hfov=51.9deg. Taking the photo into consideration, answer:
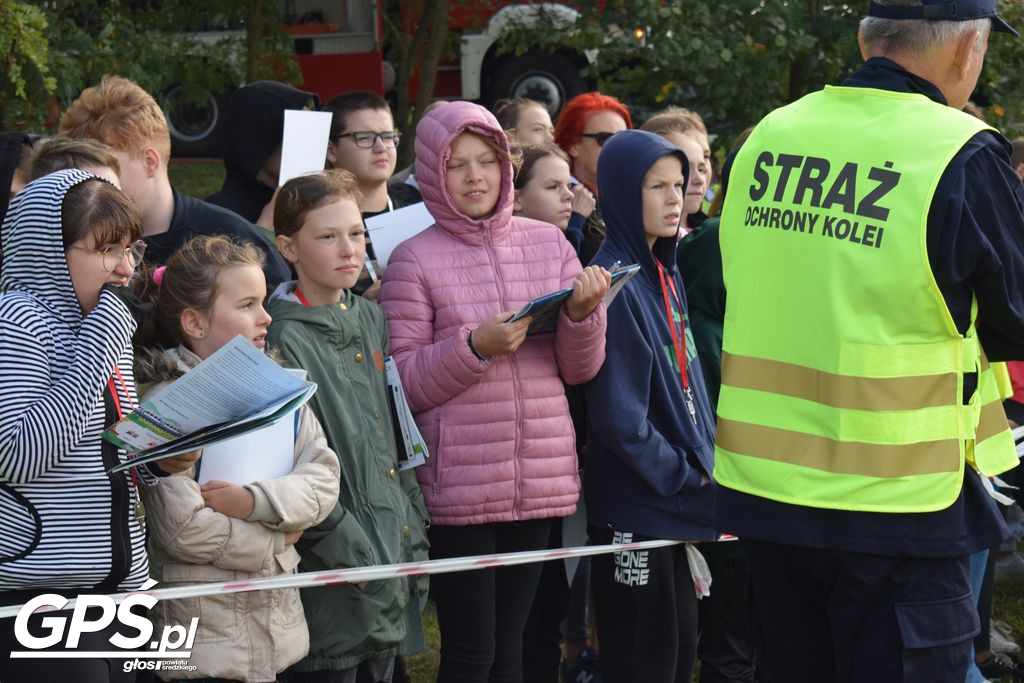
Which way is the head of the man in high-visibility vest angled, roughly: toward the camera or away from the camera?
away from the camera

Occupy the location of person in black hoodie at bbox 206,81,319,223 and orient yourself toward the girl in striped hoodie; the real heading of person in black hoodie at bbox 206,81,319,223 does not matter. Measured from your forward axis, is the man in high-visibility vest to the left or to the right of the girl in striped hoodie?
left

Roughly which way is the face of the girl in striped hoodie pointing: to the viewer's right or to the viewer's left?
to the viewer's right

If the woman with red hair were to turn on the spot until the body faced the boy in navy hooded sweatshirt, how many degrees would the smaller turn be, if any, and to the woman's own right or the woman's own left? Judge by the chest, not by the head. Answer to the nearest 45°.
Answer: approximately 45° to the woman's own right

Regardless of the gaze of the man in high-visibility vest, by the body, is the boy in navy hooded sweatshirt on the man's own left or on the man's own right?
on the man's own left

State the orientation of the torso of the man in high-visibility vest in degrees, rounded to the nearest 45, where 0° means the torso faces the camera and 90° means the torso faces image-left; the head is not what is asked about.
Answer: approximately 225°

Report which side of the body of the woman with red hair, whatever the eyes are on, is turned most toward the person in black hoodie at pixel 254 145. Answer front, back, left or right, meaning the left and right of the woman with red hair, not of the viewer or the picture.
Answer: right

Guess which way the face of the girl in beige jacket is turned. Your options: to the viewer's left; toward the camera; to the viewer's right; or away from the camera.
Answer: to the viewer's right
